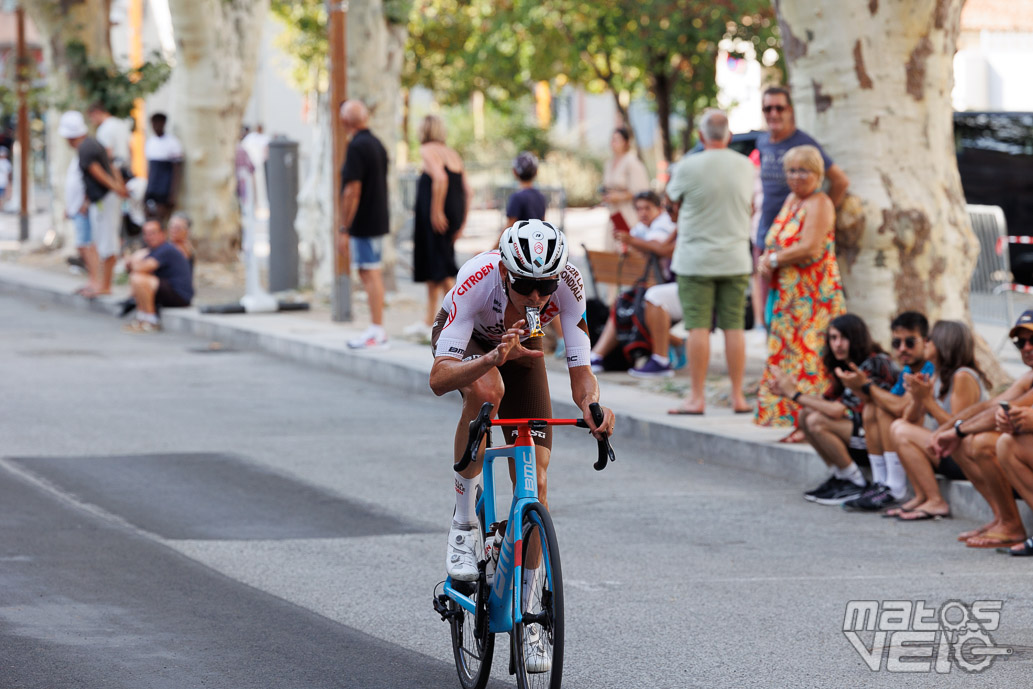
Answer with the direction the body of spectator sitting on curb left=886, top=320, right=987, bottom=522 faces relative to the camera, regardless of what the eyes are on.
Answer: to the viewer's left

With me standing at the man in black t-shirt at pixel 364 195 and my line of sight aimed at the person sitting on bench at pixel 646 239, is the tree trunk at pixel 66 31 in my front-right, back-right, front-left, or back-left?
back-left

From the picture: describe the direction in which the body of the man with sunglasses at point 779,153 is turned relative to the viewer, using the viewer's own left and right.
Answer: facing the viewer and to the left of the viewer

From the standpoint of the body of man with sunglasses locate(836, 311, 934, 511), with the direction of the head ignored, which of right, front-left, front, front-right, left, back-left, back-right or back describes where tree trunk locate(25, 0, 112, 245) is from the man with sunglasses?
right

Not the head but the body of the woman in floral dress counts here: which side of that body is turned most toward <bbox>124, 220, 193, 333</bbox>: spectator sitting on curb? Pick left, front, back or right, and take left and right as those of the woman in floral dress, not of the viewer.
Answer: right

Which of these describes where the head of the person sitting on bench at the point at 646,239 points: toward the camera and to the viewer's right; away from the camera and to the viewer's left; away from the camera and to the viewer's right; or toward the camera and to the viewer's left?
toward the camera and to the viewer's left

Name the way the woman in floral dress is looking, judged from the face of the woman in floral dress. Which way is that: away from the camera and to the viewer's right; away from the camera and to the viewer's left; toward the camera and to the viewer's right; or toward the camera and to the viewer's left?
toward the camera and to the viewer's left

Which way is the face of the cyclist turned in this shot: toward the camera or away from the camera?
toward the camera

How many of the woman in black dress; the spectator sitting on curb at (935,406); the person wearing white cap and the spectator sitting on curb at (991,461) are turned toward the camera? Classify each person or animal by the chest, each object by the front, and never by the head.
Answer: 0

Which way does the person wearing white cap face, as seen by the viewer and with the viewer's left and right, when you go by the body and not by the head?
facing to the left of the viewer

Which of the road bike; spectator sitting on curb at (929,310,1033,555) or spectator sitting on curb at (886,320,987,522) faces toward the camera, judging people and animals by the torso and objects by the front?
the road bike

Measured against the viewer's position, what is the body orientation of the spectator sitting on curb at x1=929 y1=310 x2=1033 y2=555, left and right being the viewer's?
facing to the left of the viewer

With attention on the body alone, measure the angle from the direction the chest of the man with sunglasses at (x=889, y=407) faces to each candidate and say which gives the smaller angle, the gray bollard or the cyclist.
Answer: the cyclist
